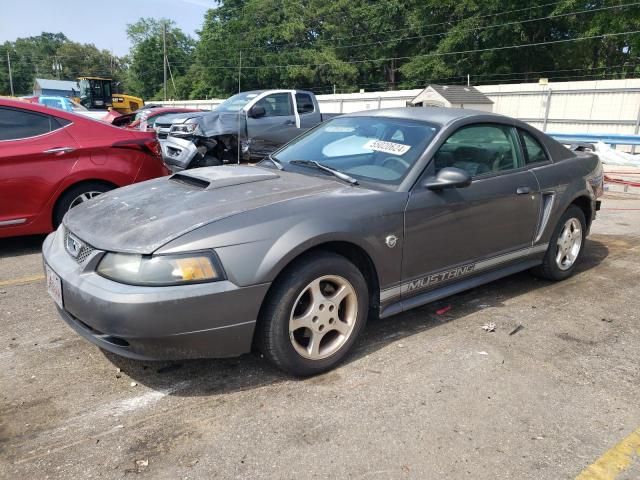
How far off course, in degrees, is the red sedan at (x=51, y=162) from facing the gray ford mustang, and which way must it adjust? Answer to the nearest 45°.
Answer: approximately 135° to its left

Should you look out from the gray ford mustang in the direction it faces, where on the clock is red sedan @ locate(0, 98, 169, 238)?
The red sedan is roughly at 3 o'clock from the gray ford mustang.

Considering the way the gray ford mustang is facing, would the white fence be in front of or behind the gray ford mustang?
behind

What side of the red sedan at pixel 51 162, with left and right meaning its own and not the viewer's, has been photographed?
left

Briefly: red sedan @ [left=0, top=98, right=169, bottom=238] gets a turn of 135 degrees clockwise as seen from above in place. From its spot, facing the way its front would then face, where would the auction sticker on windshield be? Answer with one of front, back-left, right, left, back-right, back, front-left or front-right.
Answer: right

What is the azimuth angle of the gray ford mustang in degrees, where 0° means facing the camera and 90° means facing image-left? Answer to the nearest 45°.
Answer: approximately 45°

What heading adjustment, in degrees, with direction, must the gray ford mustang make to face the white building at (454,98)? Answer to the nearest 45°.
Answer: approximately 135° to its right

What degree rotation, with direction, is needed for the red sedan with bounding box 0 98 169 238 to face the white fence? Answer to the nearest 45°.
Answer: approximately 135° to its right

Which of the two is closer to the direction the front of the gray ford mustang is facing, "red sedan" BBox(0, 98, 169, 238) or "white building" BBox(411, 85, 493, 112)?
the red sedan
